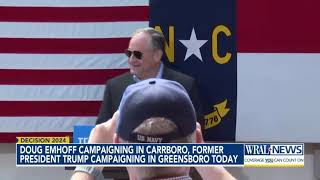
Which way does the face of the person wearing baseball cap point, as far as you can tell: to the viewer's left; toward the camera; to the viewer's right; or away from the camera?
away from the camera

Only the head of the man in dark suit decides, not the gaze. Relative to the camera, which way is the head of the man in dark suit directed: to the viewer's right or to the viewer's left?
to the viewer's left

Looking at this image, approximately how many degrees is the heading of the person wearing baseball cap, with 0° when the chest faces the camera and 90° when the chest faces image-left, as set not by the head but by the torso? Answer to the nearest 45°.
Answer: approximately 180°

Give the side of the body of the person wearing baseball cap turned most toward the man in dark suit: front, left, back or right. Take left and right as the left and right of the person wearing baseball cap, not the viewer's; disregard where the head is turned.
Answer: front
